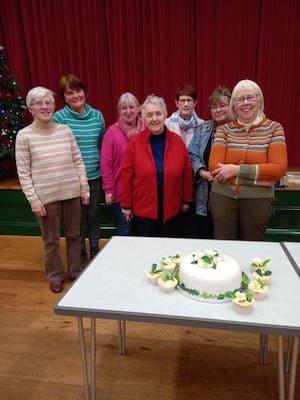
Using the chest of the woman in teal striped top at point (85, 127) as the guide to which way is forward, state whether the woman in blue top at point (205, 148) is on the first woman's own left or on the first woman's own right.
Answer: on the first woman's own left

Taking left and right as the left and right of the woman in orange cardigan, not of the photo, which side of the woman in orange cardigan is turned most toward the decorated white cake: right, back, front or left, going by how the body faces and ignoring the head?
front

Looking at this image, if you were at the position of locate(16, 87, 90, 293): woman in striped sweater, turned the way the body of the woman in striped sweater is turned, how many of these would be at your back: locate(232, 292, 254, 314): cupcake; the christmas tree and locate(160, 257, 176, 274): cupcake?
1

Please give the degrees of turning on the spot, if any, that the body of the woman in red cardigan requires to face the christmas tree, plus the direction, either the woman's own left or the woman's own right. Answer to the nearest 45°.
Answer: approximately 135° to the woman's own right

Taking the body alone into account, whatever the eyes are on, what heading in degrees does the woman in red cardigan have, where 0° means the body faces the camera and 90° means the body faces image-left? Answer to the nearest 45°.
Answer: approximately 0°

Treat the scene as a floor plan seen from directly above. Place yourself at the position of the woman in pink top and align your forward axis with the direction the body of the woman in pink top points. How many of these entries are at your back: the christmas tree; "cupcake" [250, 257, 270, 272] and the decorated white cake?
1

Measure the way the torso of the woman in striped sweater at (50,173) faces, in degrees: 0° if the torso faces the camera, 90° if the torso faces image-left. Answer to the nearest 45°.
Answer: approximately 0°

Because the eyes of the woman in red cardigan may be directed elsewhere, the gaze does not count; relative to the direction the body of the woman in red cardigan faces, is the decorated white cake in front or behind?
in front
